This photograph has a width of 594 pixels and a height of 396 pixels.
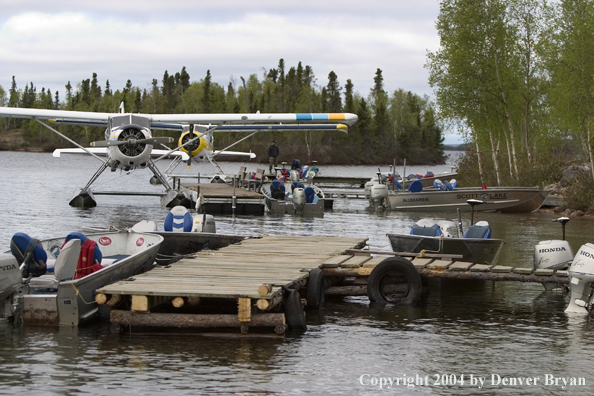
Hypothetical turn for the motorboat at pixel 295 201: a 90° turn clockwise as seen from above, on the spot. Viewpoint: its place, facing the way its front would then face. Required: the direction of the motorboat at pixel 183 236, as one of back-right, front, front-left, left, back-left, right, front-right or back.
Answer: right

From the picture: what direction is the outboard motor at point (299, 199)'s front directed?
away from the camera

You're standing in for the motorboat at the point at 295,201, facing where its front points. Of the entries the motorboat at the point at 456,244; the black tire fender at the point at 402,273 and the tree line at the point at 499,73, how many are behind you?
2

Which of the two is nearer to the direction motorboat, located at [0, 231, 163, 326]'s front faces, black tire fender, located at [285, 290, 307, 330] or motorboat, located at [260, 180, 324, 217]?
the motorboat

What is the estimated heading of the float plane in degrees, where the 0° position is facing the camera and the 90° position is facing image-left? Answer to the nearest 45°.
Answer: approximately 0°

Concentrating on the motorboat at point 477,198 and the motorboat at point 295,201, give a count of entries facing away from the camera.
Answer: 1

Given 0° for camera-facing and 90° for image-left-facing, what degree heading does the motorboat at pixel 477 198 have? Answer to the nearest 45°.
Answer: approximately 270°

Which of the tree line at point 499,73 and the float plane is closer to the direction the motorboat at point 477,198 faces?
the tree line

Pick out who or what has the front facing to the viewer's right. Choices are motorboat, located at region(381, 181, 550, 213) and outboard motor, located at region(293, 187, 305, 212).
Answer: the motorboat

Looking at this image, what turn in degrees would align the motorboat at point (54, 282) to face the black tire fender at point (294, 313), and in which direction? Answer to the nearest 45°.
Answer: approximately 45° to its right

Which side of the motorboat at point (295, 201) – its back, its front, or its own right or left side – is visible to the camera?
back

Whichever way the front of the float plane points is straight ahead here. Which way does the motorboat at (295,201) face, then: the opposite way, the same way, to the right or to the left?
the opposite way

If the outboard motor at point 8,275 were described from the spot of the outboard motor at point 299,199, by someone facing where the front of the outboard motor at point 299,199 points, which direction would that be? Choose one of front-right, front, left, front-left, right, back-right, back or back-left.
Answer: back

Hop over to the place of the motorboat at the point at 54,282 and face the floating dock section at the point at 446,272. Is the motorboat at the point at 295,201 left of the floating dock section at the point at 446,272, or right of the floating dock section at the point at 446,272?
left
